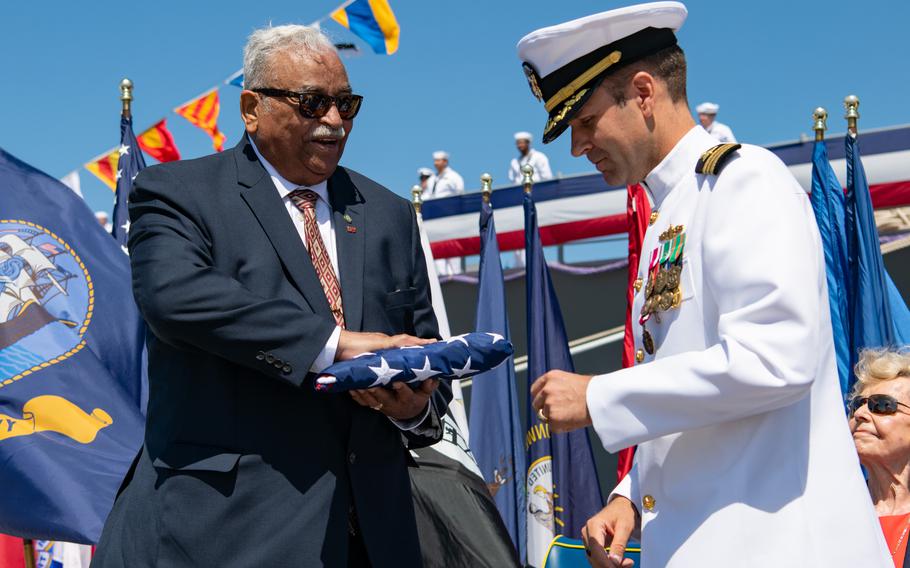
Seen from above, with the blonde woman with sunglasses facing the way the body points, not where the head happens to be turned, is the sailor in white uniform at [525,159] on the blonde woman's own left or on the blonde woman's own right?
on the blonde woman's own right

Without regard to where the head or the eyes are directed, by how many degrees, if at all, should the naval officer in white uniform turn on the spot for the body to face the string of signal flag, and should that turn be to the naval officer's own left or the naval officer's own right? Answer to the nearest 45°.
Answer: approximately 45° to the naval officer's own right

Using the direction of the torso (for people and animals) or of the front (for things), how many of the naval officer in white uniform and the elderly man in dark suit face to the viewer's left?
1

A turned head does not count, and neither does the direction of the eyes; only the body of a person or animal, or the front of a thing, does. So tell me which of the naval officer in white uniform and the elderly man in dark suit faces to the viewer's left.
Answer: the naval officer in white uniform

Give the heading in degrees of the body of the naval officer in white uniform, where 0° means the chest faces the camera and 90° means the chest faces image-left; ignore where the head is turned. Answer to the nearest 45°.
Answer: approximately 90°

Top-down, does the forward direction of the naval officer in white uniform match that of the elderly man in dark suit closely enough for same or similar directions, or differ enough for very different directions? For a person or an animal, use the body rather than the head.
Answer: very different directions

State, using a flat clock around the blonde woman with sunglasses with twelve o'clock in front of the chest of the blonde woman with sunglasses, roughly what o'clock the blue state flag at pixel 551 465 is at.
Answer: The blue state flag is roughly at 3 o'clock from the blonde woman with sunglasses.
